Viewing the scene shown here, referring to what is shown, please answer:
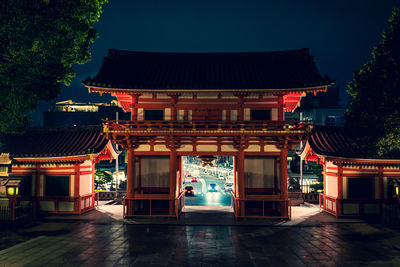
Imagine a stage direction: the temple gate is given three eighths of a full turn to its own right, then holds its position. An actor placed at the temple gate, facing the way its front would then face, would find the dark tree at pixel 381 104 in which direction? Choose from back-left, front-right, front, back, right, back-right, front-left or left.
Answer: back-right

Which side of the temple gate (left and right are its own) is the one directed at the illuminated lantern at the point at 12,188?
right

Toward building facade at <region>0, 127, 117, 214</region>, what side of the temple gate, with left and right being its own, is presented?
right

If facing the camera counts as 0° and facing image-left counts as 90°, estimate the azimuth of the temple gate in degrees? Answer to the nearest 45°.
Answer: approximately 0°
